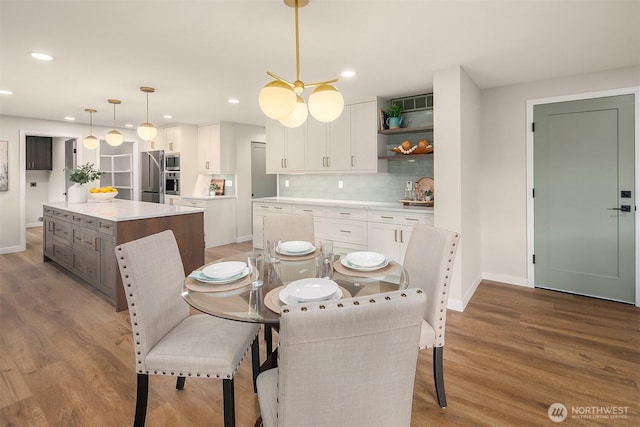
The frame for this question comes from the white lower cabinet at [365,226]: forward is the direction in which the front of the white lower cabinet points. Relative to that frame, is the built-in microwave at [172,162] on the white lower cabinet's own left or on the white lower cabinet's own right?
on the white lower cabinet's own right

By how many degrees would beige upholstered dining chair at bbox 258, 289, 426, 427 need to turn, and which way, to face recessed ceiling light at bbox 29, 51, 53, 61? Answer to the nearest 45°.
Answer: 0° — it already faces it

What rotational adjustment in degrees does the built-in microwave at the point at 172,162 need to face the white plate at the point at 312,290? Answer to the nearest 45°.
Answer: approximately 45° to its left
